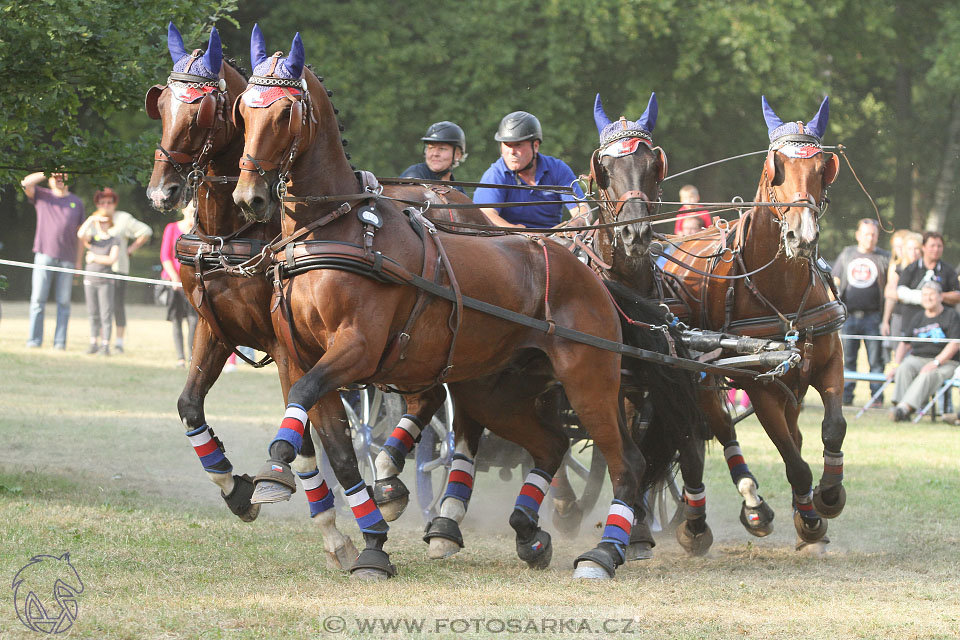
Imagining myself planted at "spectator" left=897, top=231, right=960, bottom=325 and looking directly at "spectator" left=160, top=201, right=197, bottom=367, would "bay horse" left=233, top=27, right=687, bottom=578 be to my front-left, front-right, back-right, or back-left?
front-left

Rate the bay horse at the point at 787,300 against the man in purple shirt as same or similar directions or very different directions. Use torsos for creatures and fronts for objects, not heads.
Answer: same or similar directions

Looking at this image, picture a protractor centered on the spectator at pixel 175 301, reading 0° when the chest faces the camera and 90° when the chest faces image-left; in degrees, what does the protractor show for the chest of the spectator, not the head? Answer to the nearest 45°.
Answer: approximately 315°

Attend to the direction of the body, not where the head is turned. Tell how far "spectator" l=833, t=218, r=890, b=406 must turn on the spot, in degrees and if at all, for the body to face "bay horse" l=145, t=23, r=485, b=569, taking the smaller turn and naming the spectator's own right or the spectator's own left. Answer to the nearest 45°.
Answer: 0° — they already face it

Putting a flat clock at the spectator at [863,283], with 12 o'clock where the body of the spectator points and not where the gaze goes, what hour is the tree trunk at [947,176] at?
The tree trunk is roughly at 6 o'clock from the spectator.

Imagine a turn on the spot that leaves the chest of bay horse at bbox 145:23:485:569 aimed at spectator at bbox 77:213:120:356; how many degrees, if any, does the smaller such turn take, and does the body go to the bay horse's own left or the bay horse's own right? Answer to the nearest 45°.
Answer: approximately 135° to the bay horse's own right

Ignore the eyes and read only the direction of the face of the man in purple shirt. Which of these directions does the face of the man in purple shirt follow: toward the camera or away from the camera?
toward the camera

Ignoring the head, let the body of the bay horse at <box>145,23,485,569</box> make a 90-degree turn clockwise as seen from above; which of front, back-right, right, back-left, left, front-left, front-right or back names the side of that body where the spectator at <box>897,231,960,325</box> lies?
right

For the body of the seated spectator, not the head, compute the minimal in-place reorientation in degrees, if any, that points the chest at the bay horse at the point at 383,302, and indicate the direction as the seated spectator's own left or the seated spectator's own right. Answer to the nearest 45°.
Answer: approximately 45° to the seated spectator's own left

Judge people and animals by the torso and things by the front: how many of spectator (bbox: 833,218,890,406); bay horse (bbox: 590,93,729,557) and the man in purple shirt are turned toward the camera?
3

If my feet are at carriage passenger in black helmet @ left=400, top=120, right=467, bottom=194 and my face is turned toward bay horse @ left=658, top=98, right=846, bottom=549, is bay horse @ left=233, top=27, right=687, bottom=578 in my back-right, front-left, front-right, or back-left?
front-right

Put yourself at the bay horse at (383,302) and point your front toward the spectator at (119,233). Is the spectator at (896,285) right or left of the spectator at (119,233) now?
right

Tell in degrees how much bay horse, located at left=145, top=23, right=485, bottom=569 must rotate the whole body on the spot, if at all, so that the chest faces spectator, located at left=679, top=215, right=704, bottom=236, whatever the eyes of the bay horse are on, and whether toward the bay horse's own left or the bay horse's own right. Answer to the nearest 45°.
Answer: approximately 180°

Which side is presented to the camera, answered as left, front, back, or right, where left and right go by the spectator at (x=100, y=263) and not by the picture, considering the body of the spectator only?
front

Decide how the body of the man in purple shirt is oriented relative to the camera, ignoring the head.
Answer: toward the camera

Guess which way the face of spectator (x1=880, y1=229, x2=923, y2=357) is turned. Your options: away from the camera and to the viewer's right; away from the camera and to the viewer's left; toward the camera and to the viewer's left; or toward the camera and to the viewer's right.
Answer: toward the camera and to the viewer's left

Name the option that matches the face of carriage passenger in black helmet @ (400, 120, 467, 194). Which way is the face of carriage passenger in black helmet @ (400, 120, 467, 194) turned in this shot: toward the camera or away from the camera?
toward the camera

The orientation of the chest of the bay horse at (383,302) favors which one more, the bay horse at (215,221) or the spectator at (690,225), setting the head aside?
the bay horse
